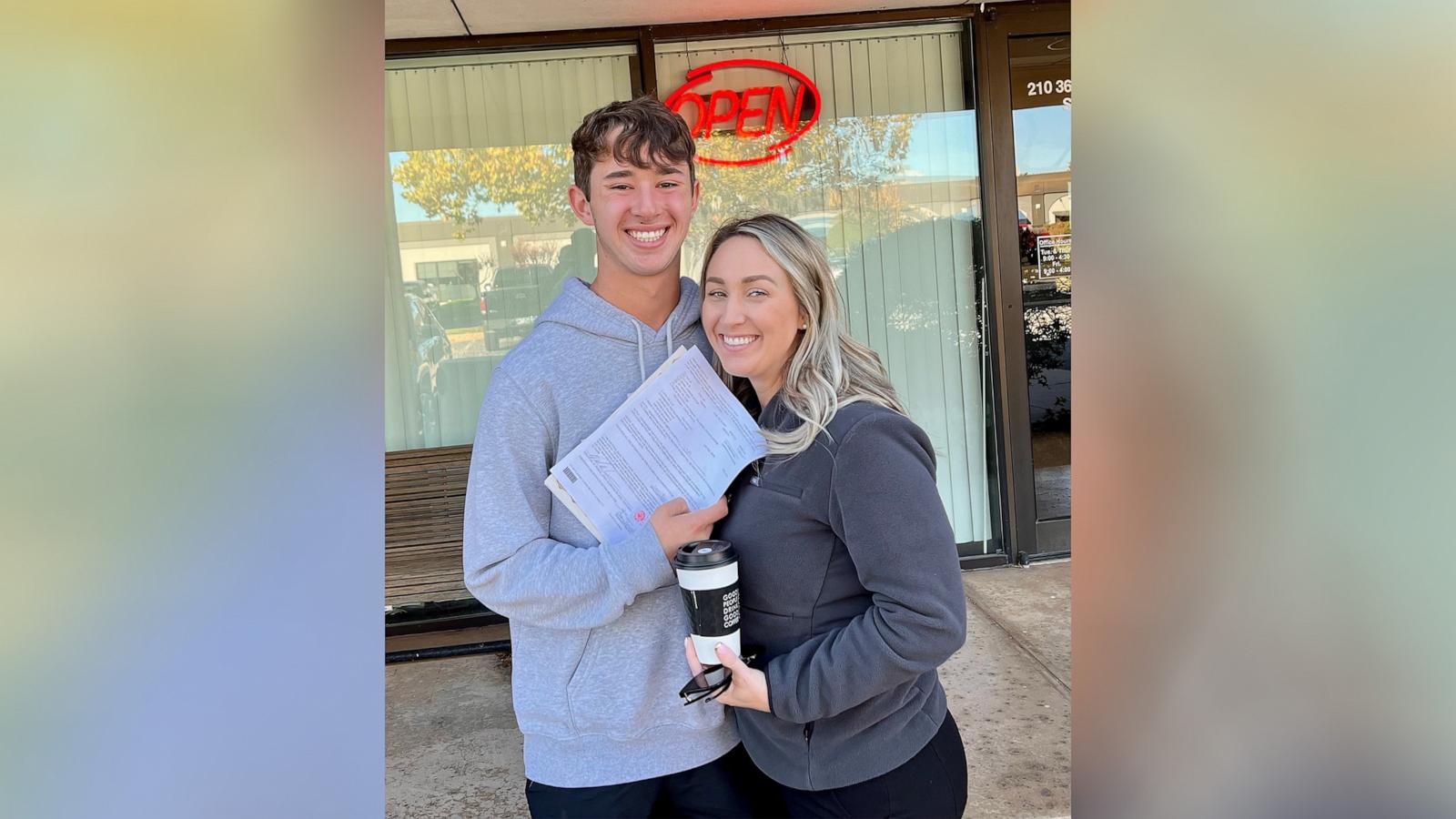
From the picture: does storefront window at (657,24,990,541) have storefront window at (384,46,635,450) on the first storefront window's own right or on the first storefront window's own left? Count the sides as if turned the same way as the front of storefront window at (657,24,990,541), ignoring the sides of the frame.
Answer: on the first storefront window's own right

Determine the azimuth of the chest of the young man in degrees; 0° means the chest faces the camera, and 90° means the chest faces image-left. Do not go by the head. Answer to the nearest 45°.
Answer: approximately 315°

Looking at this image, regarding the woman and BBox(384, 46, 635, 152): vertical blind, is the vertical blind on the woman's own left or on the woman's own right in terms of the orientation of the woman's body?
on the woman's own right

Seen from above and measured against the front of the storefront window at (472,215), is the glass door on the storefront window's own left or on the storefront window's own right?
on the storefront window's own left

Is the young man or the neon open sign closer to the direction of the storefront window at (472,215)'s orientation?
the young man

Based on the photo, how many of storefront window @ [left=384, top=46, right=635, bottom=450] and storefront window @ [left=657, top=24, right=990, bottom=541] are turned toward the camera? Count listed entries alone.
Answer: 2

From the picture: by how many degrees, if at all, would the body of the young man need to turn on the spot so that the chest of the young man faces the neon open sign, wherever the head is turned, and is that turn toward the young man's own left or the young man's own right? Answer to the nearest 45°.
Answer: approximately 135° to the young man's own left

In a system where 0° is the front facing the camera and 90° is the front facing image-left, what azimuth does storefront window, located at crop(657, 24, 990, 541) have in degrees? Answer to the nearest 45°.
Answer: approximately 0°

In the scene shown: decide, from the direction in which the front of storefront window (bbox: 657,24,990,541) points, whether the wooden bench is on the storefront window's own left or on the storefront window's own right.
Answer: on the storefront window's own right
